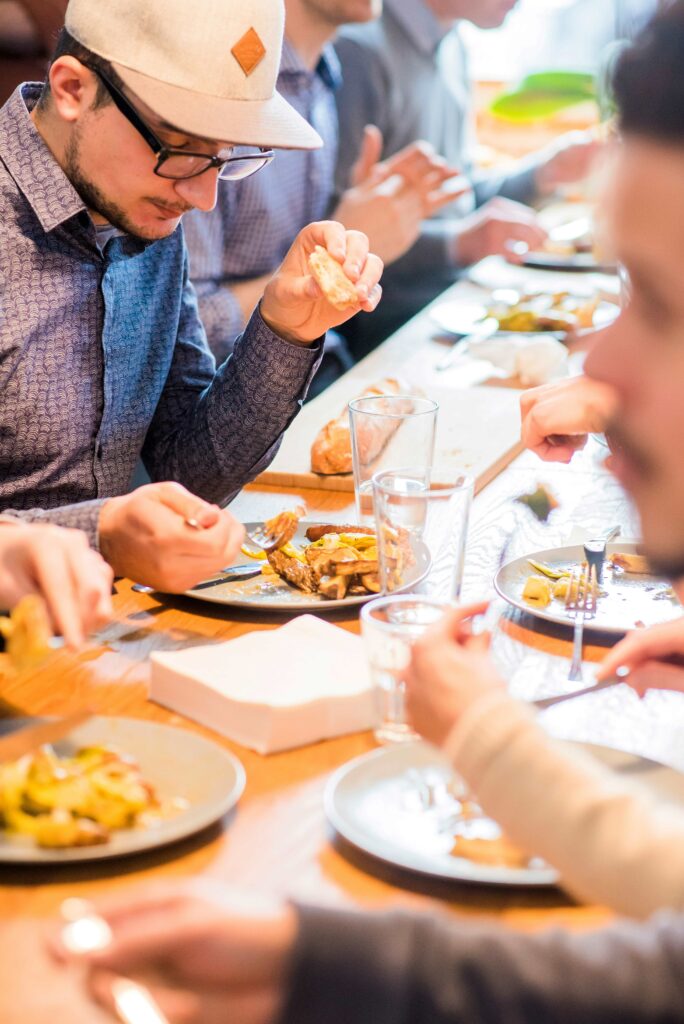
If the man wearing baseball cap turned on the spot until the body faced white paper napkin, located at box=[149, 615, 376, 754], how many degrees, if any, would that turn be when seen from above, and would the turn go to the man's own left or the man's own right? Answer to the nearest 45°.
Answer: approximately 45° to the man's own right

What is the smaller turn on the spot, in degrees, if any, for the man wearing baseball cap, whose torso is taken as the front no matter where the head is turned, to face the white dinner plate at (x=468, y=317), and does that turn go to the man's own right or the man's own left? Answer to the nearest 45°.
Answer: approximately 90° to the man's own left

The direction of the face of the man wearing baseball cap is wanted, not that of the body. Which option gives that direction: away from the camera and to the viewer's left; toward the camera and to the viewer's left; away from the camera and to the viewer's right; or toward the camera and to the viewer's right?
toward the camera and to the viewer's right

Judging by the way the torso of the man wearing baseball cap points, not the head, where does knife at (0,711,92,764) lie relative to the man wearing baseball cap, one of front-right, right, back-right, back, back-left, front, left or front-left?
front-right

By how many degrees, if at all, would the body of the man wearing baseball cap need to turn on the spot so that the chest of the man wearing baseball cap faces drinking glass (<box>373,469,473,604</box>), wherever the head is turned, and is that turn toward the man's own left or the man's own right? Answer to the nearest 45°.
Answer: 0° — they already face it

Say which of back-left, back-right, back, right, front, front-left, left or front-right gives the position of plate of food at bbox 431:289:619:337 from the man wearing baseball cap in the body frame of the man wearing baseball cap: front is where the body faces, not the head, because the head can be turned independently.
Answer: left

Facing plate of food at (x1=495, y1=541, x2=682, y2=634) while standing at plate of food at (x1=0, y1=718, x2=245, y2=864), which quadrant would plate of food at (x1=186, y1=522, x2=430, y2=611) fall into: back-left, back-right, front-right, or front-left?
front-left

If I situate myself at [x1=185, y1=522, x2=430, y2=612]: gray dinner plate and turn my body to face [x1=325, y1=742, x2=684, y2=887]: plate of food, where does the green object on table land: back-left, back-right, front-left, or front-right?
back-left

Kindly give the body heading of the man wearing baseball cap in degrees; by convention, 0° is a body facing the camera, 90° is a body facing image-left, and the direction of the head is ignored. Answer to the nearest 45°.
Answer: approximately 315°

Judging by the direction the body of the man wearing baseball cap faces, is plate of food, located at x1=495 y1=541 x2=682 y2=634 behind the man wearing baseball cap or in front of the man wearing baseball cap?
in front

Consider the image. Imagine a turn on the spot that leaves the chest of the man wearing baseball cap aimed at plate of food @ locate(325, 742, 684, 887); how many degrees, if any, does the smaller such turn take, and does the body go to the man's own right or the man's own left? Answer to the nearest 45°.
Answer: approximately 45° to the man's own right

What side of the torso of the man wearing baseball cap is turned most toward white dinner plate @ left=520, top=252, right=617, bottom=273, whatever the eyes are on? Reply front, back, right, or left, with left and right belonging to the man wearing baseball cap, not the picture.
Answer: left

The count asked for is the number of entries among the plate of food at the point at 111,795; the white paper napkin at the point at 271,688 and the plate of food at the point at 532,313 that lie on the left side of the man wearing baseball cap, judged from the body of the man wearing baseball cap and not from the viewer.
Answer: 1
